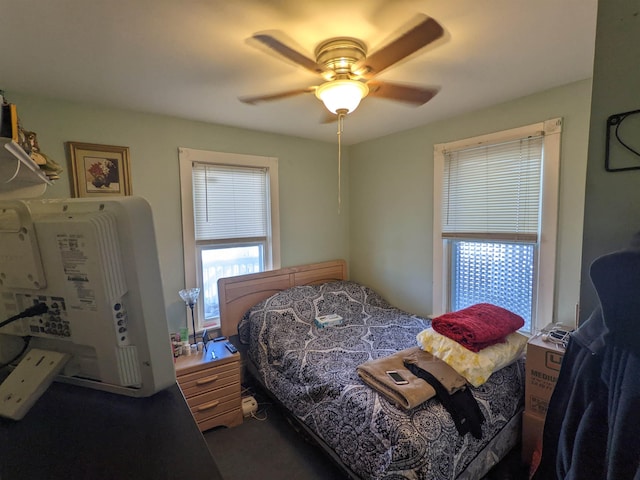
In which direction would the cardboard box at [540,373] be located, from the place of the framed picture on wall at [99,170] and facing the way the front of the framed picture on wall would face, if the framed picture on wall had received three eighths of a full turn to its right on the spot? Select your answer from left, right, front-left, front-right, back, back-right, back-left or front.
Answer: back-left

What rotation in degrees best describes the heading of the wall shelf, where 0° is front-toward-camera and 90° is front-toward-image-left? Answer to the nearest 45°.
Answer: approximately 315°

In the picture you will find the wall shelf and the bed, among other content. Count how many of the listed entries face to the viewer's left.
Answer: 0

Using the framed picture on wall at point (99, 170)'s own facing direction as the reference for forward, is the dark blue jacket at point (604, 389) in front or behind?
in front

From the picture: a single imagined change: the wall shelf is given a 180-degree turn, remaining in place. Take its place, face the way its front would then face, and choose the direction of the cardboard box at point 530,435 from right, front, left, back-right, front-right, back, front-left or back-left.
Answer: back

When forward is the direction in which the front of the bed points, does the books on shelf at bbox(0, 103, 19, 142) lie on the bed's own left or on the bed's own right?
on the bed's own right

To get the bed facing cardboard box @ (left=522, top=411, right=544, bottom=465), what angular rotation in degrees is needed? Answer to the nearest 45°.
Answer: approximately 45° to its left

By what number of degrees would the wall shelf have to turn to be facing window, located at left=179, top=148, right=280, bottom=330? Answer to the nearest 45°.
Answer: approximately 90° to its left

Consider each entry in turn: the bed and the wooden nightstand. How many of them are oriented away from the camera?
0

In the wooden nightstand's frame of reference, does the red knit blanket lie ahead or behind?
ahead

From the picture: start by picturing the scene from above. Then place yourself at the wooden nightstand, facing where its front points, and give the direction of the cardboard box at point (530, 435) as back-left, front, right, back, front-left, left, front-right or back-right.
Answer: front

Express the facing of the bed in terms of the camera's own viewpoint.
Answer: facing the viewer and to the right of the viewer

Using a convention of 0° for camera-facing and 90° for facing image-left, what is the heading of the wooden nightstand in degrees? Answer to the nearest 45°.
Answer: approximately 315°

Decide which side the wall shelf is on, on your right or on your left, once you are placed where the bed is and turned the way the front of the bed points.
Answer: on your right
